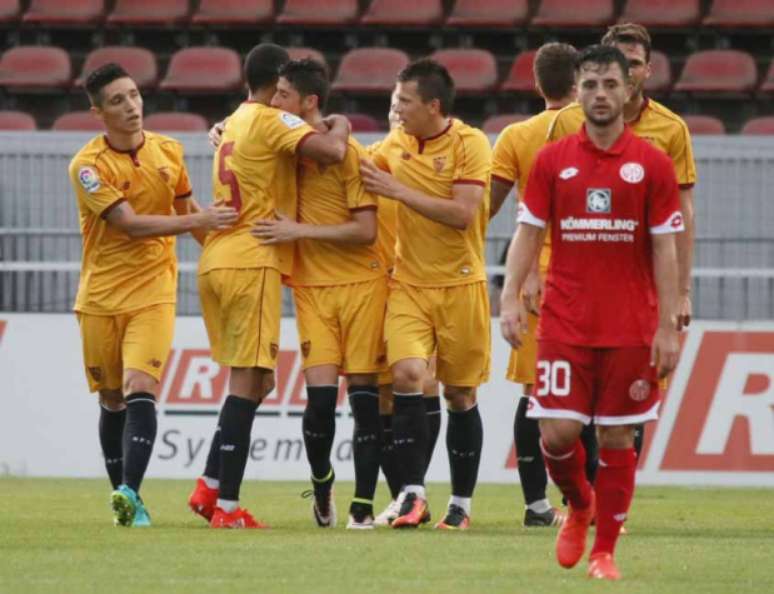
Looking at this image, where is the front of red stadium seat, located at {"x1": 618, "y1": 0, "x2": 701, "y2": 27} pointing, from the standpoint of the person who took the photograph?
facing the viewer

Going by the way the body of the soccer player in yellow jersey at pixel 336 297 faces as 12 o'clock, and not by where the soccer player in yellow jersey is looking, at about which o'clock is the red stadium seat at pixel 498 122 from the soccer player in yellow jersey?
The red stadium seat is roughly at 5 o'clock from the soccer player in yellow jersey.

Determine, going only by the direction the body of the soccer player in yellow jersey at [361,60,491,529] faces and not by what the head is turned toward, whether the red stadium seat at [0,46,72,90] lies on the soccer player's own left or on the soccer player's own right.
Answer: on the soccer player's own right

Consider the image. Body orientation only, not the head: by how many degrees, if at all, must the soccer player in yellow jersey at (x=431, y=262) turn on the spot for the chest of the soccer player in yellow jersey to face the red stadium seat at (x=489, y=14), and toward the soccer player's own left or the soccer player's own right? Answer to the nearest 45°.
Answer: approximately 135° to the soccer player's own right

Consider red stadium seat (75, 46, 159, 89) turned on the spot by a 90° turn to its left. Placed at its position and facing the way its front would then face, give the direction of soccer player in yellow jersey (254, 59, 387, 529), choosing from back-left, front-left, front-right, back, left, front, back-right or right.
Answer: right

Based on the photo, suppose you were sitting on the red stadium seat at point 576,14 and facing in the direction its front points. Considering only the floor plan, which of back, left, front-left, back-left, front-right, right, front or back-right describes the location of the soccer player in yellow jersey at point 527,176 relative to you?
front

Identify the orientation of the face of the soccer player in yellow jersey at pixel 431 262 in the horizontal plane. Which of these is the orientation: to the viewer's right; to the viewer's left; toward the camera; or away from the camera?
to the viewer's left

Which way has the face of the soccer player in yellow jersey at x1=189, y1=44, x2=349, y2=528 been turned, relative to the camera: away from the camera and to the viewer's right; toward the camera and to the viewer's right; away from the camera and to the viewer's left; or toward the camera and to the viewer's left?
away from the camera and to the viewer's right

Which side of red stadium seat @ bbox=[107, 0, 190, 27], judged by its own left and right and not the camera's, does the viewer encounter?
front

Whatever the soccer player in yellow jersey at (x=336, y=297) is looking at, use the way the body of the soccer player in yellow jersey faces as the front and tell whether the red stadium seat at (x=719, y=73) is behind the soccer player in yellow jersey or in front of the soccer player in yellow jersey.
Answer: behind

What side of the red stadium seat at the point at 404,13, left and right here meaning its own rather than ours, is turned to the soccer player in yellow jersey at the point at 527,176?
front
